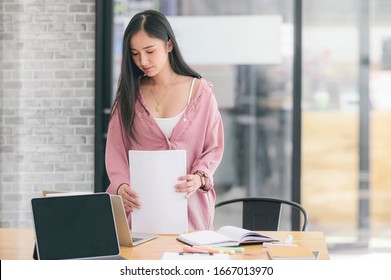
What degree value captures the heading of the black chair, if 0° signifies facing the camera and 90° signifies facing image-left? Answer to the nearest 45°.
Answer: approximately 0°

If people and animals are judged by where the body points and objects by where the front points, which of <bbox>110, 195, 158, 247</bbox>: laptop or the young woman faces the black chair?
the laptop

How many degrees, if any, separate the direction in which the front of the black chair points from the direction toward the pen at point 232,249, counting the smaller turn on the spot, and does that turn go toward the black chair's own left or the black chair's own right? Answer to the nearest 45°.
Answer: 0° — it already faces it

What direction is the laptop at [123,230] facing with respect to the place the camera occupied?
facing away from the viewer and to the right of the viewer

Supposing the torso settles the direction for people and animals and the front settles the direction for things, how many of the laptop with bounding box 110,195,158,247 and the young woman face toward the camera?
1

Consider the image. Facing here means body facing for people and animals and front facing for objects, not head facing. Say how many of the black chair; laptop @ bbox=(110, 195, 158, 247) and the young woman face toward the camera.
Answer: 2

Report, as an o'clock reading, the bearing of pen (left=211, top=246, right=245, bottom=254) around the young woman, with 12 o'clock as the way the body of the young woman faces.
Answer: The pen is roughly at 11 o'clock from the young woman.

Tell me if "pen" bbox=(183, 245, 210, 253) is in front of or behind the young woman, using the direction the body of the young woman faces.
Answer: in front

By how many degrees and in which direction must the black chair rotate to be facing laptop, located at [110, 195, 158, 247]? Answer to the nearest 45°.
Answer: approximately 45° to its right

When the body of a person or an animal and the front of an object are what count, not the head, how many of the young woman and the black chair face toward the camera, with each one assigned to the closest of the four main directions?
2

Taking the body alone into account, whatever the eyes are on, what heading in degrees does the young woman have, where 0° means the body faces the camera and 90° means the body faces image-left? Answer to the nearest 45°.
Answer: approximately 0°
